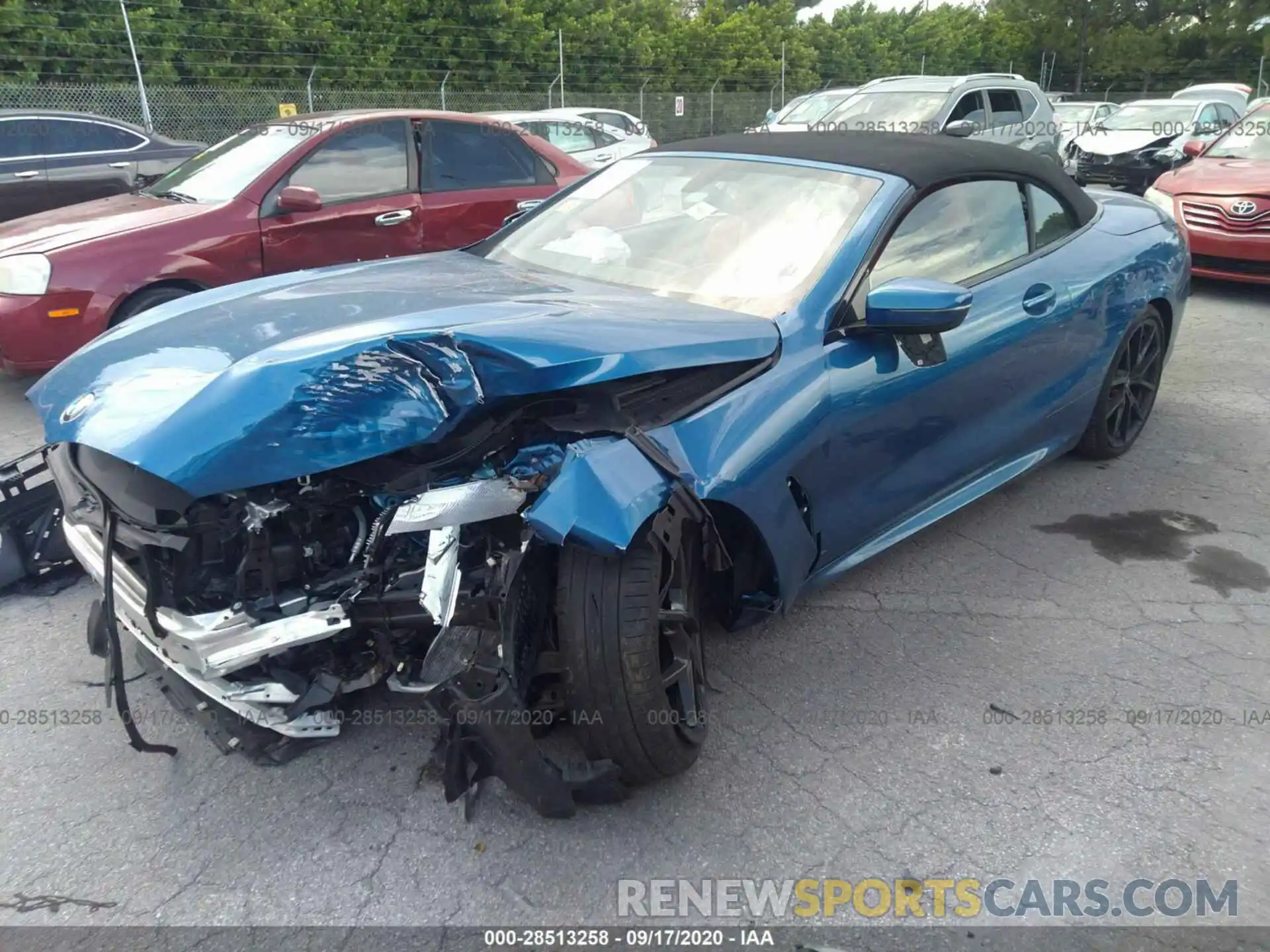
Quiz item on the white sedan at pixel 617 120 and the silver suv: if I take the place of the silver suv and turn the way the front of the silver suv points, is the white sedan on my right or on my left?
on my right

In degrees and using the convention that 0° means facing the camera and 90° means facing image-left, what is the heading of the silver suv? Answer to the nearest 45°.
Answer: approximately 45°

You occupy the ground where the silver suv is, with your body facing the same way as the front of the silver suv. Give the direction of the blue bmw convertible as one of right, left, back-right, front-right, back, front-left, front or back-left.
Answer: front-left

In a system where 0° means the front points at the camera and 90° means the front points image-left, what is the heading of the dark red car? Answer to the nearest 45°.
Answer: approximately 45°

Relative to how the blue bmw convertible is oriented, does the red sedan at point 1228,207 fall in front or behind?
behind

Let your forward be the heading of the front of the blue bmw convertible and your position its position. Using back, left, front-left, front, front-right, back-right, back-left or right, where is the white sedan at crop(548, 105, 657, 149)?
back-right

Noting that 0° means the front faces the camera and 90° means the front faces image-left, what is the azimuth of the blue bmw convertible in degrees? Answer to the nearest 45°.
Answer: approximately 45°

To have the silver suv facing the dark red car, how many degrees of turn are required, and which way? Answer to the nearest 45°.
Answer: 0° — it already faces it
